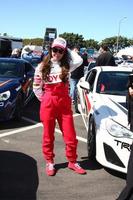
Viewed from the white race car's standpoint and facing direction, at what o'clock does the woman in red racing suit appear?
The woman in red racing suit is roughly at 4 o'clock from the white race car.

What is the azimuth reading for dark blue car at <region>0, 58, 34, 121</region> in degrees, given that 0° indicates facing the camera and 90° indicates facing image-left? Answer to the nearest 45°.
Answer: approximately 45°

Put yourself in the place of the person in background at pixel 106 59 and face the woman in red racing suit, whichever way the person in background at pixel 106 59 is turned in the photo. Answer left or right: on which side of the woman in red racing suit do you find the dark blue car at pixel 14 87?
right

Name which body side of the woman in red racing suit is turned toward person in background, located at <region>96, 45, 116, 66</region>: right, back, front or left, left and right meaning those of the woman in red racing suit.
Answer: back

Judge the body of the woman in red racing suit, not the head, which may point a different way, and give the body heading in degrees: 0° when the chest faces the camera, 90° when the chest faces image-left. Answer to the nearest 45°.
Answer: approximately 0°

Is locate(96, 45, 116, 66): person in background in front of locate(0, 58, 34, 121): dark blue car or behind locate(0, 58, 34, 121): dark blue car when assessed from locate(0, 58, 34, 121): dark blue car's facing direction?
behind
